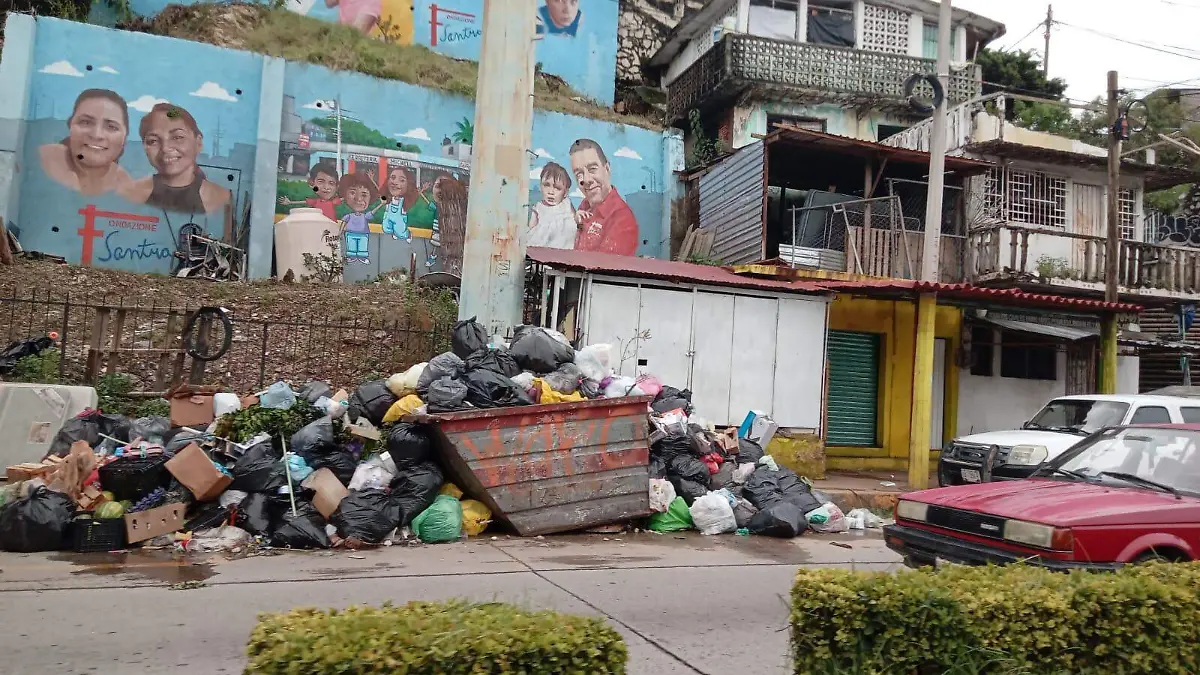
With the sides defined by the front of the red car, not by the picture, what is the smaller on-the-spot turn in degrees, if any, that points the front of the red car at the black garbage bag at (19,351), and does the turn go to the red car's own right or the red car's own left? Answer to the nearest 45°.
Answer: approximately 45° to the red car's own right

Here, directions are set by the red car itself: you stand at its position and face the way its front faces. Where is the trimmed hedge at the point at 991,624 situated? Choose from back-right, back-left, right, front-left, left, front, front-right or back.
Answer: front-left

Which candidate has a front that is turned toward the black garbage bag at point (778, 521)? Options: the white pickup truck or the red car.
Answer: the white pickup truck

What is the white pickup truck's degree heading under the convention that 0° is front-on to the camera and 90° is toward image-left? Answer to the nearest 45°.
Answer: approximately 45°

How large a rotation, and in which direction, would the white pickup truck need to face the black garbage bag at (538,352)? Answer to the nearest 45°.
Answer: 0° — it already faces it

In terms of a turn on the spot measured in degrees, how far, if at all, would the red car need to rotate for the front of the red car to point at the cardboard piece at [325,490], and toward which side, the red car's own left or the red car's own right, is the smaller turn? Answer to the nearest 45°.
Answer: approximately 45° to the red car's own right

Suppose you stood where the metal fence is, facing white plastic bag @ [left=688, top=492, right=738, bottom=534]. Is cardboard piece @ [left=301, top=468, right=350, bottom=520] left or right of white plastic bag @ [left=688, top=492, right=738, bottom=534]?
right

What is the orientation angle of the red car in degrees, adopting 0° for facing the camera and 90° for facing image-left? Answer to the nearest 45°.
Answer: approximately 45°

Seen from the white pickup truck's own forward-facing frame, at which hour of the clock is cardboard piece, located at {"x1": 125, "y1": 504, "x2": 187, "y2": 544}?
The cardboard piece is roughly at 12 o'clock from the white pickup truck.
